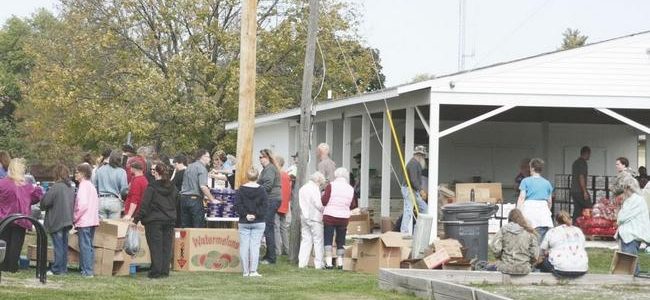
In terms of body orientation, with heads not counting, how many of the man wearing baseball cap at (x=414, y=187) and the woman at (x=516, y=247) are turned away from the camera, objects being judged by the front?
1

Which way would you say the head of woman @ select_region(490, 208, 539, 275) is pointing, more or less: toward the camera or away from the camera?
away from the camera

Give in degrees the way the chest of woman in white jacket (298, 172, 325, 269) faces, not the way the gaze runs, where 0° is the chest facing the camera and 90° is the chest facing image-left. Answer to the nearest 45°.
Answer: approximately 225°

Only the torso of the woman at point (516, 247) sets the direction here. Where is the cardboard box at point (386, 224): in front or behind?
in front

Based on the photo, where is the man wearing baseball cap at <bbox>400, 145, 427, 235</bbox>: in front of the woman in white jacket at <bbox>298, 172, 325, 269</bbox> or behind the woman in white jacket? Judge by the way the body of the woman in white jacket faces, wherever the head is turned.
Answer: in front

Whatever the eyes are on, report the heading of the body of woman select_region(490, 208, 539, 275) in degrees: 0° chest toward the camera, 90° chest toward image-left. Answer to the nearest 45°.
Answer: approximately 180°

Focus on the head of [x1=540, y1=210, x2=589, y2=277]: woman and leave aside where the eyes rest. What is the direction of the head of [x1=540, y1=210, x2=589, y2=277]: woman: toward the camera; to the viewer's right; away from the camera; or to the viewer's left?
away from the camera

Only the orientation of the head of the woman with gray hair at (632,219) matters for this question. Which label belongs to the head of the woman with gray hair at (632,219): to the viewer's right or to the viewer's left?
to the viewer's left
